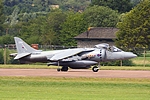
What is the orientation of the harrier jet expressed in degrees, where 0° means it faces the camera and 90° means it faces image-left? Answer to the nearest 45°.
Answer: approximately 270°
